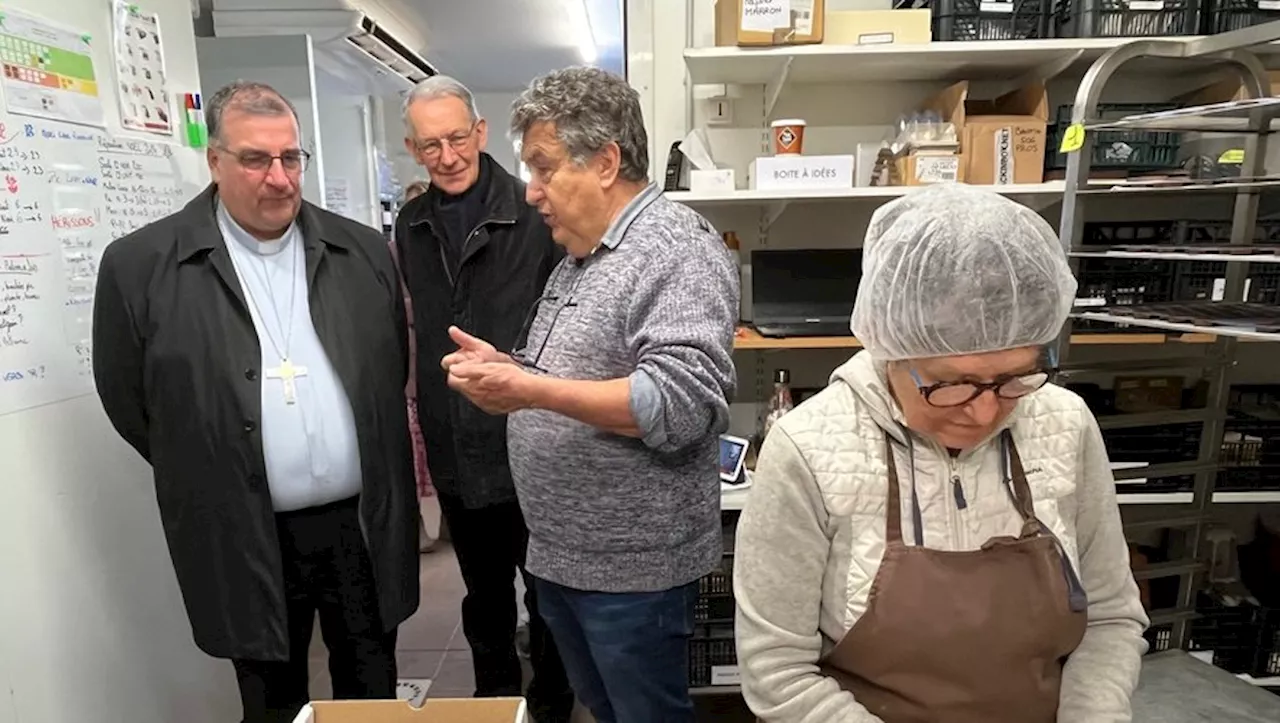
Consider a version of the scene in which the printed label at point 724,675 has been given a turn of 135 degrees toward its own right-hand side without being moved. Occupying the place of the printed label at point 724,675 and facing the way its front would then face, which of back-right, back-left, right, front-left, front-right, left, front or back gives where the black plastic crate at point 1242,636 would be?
back-right

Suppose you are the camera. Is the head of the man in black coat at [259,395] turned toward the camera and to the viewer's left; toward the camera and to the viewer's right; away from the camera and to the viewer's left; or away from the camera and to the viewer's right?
toward the camera and to the viewer's right

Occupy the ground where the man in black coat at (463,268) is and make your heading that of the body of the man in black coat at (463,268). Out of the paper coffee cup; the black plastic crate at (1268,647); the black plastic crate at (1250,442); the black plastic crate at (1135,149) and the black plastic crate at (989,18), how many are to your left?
5

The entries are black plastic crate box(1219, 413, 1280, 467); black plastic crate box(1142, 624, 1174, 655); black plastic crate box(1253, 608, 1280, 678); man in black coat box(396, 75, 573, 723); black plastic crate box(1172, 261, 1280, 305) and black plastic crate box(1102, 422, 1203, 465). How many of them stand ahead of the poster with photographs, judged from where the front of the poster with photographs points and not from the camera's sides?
6

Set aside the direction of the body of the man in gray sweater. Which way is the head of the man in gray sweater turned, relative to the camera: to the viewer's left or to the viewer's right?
to the viewer's left

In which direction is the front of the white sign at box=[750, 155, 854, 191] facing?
toward the camera

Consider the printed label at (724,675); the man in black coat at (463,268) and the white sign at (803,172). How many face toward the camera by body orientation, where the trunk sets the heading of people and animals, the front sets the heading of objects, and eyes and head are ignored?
3

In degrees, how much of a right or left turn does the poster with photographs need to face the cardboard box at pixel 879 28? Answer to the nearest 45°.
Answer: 0° — it already faces it

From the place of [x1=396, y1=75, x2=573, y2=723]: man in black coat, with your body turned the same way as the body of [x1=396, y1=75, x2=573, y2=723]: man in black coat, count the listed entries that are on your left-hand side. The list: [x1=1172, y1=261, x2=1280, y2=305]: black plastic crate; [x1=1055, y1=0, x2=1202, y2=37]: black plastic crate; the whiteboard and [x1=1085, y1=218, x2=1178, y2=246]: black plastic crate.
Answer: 3

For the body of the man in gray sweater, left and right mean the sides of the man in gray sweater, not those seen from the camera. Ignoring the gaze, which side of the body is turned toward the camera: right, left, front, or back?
left

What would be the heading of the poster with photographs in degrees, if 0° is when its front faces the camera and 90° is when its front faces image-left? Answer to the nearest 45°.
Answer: approximately 315°

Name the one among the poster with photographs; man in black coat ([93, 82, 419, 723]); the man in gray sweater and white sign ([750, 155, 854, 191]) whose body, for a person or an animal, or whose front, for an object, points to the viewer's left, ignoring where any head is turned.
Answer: the man in gray sweater

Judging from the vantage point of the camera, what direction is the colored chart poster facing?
facing the viewer and to the right of the viewer

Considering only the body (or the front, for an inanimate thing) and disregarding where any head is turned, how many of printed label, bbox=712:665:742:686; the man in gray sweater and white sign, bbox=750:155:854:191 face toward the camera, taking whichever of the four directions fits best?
2

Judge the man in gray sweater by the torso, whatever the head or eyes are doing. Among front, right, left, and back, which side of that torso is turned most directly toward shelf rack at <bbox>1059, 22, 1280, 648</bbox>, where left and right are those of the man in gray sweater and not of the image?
back

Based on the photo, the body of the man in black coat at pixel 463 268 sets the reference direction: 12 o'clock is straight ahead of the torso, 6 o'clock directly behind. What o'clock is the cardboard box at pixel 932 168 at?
The cardboard box is roughly at 9 o'clock from the man in black coat.

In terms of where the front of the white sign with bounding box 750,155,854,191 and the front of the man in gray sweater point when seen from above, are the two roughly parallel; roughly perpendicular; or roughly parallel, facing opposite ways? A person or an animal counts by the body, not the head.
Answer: roughly perpendicular
